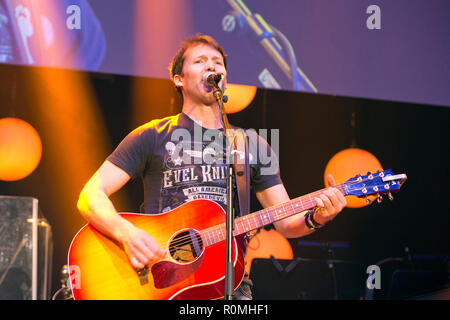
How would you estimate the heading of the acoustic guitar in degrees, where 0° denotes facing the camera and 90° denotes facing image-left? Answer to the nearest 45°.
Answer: approximately 0°
